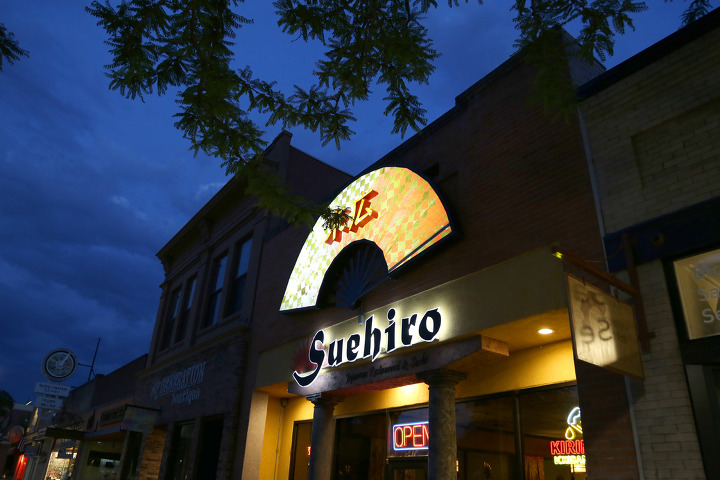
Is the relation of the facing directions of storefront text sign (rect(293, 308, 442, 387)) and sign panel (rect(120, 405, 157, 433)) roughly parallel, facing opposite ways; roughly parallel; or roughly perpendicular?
roughly perpendicular

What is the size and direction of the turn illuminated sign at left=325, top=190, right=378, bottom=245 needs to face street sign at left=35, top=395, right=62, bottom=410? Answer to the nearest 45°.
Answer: approximately 90° to its right

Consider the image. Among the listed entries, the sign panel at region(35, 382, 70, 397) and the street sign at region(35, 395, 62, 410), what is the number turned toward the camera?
2

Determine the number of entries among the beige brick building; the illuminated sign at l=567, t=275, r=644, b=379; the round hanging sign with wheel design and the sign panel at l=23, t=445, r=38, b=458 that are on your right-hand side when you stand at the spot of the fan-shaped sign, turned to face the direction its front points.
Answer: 2

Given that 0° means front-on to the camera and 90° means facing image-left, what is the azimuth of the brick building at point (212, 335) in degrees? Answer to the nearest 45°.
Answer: approximately 45°

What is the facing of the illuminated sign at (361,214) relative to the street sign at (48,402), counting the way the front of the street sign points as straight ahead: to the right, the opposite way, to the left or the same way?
to the right

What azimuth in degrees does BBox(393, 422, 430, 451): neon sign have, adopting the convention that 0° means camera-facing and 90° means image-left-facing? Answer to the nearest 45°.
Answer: approximately 45°

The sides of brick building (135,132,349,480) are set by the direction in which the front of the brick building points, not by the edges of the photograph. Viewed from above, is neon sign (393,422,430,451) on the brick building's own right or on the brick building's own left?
on the brick building's own left

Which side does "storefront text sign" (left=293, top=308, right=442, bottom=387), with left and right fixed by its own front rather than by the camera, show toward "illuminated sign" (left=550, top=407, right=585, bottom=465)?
left

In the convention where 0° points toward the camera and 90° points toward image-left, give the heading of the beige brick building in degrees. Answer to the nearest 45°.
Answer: approximately 45°

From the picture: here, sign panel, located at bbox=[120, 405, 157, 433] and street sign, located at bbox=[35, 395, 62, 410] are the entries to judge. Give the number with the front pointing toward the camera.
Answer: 2
